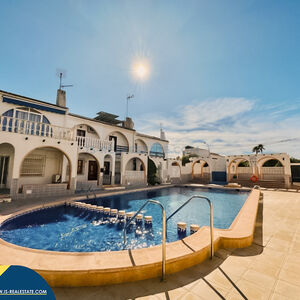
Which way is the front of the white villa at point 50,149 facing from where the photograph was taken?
facing the viewer and to the right of the viewer
